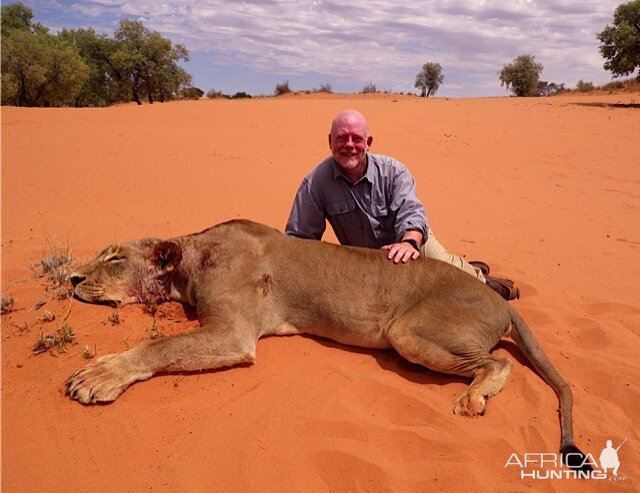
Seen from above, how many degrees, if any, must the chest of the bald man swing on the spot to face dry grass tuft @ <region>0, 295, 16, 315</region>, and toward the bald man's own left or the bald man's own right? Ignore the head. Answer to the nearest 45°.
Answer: approximately 45° to the bald man's own right

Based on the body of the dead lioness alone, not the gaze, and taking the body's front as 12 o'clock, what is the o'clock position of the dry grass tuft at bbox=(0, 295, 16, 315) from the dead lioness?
The dry grass tuft is roughly at 12 o'clock from the dead lioness.

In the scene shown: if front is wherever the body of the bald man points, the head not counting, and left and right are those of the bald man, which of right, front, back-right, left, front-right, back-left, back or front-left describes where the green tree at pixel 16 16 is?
back-right

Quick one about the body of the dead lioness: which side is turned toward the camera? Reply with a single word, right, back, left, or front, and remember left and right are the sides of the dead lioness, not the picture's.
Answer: left

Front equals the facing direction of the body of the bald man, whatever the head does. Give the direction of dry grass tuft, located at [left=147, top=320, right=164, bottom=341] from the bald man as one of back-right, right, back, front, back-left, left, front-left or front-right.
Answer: front-right

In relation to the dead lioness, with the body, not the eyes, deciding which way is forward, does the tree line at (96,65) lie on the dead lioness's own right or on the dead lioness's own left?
on the dead lioness's own right

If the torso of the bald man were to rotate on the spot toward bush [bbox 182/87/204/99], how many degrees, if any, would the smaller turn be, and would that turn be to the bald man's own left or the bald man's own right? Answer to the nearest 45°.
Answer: approximately 135° to the bald man's own right

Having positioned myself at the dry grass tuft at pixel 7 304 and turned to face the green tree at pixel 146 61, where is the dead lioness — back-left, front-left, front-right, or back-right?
back-right

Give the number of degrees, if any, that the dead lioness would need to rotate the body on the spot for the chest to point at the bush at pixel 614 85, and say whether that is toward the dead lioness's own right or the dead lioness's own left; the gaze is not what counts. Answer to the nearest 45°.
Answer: approximately 135° to the dead lioness's own right

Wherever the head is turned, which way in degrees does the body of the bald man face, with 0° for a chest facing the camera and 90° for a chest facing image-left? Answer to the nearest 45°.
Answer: approximately 0°

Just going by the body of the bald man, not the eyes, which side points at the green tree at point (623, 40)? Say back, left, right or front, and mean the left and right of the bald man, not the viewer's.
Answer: back

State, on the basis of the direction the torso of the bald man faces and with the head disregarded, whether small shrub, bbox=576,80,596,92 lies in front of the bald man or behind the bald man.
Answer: behind

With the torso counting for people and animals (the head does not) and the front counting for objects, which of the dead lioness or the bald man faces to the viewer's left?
the dead lioness

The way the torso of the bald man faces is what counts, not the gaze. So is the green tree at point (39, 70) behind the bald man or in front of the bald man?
behind

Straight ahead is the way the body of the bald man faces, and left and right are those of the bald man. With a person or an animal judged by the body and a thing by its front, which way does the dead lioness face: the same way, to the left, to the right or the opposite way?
to the right

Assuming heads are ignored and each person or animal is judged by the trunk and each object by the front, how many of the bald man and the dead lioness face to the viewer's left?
1

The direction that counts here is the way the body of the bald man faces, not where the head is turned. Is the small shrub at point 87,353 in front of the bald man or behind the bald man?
in front
